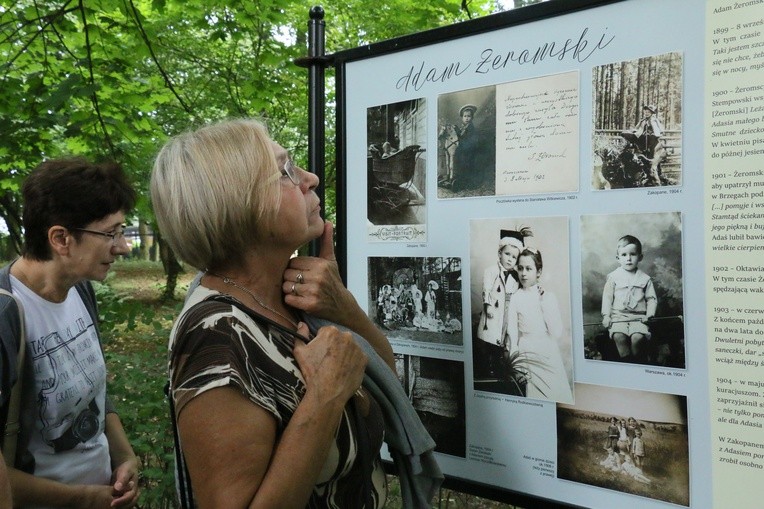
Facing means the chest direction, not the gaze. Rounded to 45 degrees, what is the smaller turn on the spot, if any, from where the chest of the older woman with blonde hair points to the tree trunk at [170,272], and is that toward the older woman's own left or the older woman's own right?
approximately 90° to the older woman's own left

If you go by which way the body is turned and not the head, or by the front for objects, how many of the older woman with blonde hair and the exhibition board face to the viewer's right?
1

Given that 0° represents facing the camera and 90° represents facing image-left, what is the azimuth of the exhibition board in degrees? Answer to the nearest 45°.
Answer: approximately 45°

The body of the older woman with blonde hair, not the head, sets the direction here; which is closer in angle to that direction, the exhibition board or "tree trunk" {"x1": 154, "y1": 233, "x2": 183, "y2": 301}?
the exhibition board

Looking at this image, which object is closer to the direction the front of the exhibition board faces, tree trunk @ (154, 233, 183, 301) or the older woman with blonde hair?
the older woman with blonde hair

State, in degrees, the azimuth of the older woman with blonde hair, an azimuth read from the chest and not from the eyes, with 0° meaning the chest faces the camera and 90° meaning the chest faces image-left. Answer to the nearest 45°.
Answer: approximately 270°

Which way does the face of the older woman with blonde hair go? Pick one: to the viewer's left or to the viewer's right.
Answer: to the viewer's right

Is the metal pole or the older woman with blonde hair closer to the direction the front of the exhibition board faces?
the older woman with blonde hair
